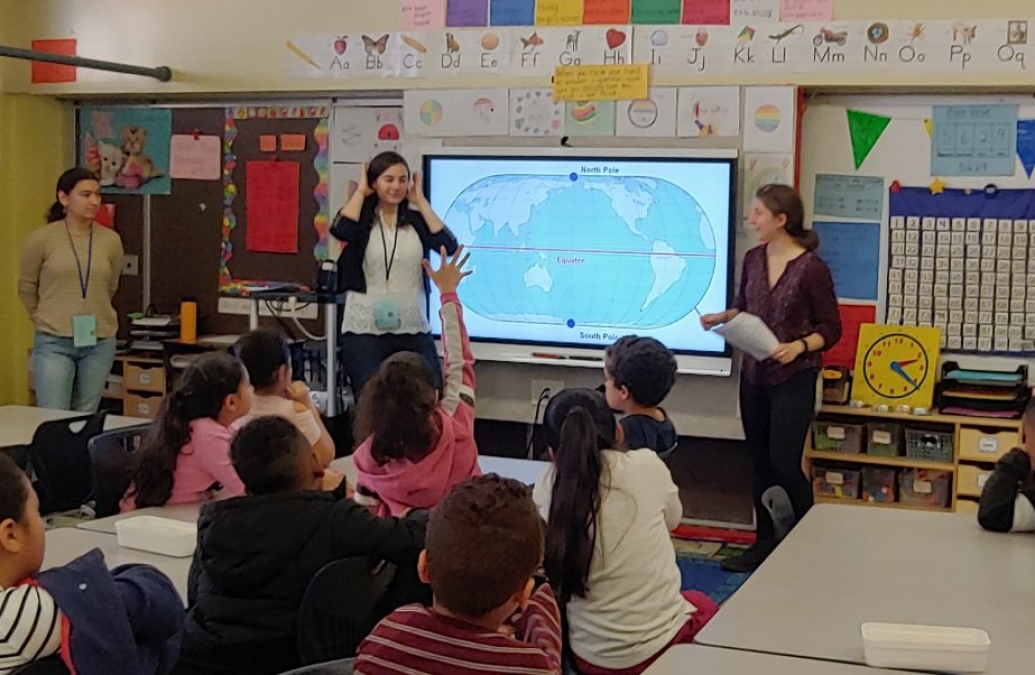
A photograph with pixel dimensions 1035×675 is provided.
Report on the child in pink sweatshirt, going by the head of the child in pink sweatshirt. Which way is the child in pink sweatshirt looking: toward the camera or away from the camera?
away from the camera

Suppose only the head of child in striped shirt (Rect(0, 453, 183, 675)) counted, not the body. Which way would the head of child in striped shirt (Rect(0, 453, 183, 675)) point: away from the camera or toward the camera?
away from the camera

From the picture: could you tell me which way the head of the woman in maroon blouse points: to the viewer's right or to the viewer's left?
to the viewer's left

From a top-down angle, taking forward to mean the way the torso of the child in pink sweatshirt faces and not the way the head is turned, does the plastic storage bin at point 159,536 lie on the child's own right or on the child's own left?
on the child's own left

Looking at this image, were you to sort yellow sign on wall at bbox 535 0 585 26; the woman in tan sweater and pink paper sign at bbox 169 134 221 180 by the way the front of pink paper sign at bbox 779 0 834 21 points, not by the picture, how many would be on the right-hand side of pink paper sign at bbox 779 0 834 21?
3

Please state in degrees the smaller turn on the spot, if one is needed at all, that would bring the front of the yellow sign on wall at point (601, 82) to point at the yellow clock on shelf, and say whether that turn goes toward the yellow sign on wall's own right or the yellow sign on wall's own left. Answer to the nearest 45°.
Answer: approximately 90° to the yellow sign on wall's own left

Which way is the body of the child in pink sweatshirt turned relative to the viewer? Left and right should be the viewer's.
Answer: facing away from the viewer

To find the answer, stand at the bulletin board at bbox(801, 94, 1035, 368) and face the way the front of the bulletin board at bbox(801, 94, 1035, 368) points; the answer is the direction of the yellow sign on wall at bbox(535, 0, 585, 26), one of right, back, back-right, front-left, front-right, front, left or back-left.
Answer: right

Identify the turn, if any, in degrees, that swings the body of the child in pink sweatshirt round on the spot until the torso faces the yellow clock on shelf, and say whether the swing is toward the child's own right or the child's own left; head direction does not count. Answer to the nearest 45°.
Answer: approximately 45° to the child's own right

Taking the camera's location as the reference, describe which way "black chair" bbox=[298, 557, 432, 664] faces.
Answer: facing away from the viewer and to the right of the viewer

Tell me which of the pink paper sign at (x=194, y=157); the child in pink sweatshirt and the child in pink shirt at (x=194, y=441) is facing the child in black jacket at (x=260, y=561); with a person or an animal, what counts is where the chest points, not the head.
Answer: the pink paper sign

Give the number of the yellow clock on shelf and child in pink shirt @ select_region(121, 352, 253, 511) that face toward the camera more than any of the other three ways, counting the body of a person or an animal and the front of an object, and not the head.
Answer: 1

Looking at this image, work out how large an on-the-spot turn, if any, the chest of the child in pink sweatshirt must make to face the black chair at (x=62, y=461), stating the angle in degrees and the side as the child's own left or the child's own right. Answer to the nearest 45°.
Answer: approximately 45° to the child's own left

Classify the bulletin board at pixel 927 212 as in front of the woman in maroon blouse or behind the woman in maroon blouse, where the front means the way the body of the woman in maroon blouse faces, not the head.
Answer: behind

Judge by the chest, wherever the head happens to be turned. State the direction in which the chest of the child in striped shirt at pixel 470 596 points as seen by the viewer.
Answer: away from the camera
